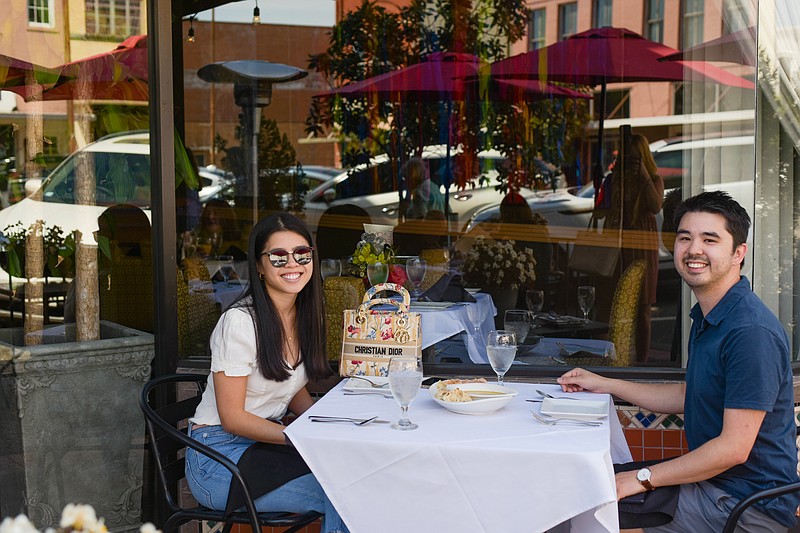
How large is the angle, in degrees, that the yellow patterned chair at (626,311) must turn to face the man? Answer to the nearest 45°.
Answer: approximately 90° to its left

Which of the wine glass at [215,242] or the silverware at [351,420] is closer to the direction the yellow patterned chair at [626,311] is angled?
the wine glass

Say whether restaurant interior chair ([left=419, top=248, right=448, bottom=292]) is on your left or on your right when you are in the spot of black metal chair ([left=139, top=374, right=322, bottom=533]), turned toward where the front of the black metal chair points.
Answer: on your left

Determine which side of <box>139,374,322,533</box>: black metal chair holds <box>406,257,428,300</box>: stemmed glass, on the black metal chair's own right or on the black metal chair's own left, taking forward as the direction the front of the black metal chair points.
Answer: on the black metal chair's own left

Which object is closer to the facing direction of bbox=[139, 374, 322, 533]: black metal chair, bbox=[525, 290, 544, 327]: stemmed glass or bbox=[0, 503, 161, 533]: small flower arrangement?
the stemmed glass

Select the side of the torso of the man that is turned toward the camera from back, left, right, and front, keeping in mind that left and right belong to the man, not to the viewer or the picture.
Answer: left

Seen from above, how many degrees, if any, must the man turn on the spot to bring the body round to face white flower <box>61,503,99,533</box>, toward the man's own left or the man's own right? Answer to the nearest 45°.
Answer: approximately 45° to the man's own left

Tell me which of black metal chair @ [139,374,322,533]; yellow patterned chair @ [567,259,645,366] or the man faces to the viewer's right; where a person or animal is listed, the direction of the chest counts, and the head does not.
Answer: the black metal chair

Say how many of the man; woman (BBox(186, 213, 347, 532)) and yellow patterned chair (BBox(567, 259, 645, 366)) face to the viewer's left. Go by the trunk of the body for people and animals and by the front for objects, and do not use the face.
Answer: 2

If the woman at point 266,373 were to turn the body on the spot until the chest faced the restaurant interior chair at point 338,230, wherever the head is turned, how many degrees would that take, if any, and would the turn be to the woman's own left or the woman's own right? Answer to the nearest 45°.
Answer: approximately 135° to the woman's own left

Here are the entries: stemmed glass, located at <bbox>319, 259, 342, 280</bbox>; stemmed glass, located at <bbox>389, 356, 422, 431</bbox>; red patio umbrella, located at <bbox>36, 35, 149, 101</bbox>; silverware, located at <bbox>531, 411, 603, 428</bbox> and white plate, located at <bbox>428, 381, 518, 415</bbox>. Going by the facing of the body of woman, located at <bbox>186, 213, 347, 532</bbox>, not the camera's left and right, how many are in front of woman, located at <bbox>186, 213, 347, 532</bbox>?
3

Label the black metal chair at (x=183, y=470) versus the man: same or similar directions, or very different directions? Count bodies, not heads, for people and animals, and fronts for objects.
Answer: very different directions

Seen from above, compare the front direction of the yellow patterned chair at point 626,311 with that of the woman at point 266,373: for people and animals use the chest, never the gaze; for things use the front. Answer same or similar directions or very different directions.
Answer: very different directions

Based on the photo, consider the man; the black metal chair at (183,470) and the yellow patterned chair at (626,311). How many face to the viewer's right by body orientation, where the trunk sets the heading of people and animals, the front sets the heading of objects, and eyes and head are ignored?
1

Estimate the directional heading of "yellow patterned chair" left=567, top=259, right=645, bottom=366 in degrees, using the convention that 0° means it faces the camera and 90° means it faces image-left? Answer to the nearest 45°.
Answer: approximately 90°
